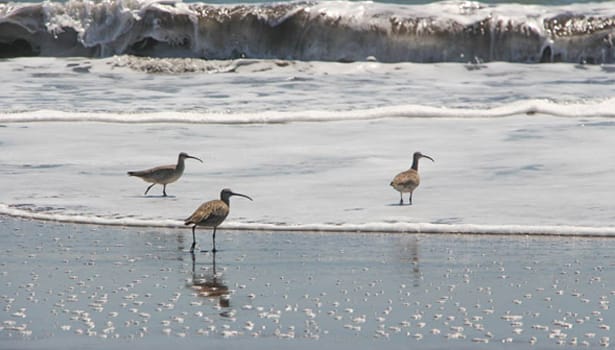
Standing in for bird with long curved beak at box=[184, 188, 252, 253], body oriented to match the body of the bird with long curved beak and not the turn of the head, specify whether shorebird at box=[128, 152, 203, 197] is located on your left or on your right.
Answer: on your left

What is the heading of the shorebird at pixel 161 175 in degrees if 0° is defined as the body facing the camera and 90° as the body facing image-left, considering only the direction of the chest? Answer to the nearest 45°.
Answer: approximately 270°

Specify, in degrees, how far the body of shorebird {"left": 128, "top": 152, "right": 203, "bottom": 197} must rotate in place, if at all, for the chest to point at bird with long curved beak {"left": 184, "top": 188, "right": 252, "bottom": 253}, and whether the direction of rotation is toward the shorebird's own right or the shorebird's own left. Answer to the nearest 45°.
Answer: approximately 90° to the shorebird's own right

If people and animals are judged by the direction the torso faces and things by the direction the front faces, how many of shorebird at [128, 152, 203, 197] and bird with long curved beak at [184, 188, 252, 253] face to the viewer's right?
2

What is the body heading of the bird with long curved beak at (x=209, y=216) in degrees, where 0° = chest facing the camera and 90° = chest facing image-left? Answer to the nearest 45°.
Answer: approximately 270°
